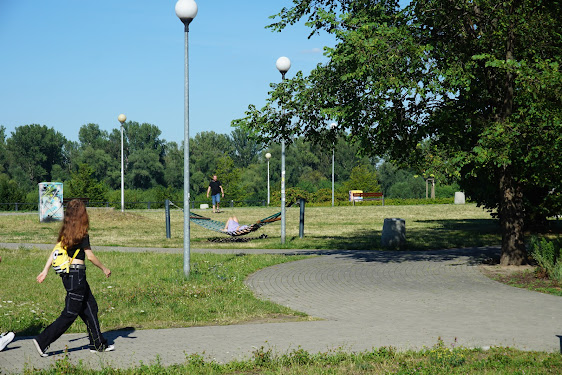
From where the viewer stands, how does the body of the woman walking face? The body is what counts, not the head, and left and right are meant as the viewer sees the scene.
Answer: facing away from the viewer and to the right of the viewer

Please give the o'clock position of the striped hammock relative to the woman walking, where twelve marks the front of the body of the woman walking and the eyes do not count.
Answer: The striped hammock is roughly at 11 o'clock from the woman walking.

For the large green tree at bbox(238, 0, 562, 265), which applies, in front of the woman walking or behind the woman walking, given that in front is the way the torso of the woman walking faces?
in front

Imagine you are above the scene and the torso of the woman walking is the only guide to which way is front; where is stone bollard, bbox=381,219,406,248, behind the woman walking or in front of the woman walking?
in front

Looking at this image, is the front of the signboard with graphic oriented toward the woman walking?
yes

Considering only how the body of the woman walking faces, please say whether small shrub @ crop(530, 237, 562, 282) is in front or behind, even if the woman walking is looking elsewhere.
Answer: in front

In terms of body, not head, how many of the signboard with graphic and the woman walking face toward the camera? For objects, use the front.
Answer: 1

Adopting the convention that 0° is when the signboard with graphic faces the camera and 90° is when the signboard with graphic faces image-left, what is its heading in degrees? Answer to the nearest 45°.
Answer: approximately 0°

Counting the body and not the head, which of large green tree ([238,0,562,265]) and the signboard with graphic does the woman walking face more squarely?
the large green tree
